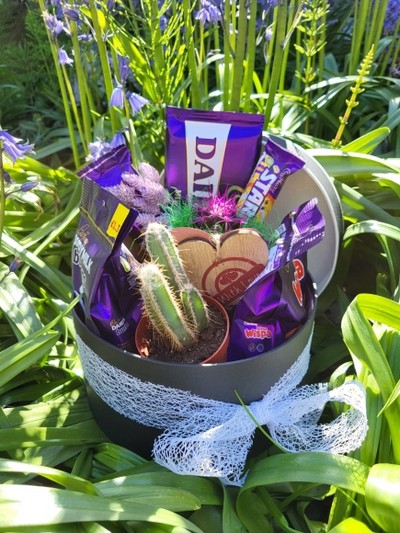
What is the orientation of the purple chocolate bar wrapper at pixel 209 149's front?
toward the camera

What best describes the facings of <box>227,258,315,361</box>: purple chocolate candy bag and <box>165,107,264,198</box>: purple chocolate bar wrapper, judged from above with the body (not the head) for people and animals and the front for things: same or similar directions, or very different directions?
same or similar directions

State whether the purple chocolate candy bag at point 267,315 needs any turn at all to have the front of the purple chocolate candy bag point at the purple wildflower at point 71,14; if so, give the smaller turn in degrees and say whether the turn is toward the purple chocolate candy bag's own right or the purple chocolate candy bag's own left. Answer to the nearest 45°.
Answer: approximately 135° to the purple chocolate candy bag's own right

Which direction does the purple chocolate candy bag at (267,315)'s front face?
toward the camera

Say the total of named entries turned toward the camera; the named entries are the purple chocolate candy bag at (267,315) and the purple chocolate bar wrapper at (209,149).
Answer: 2
